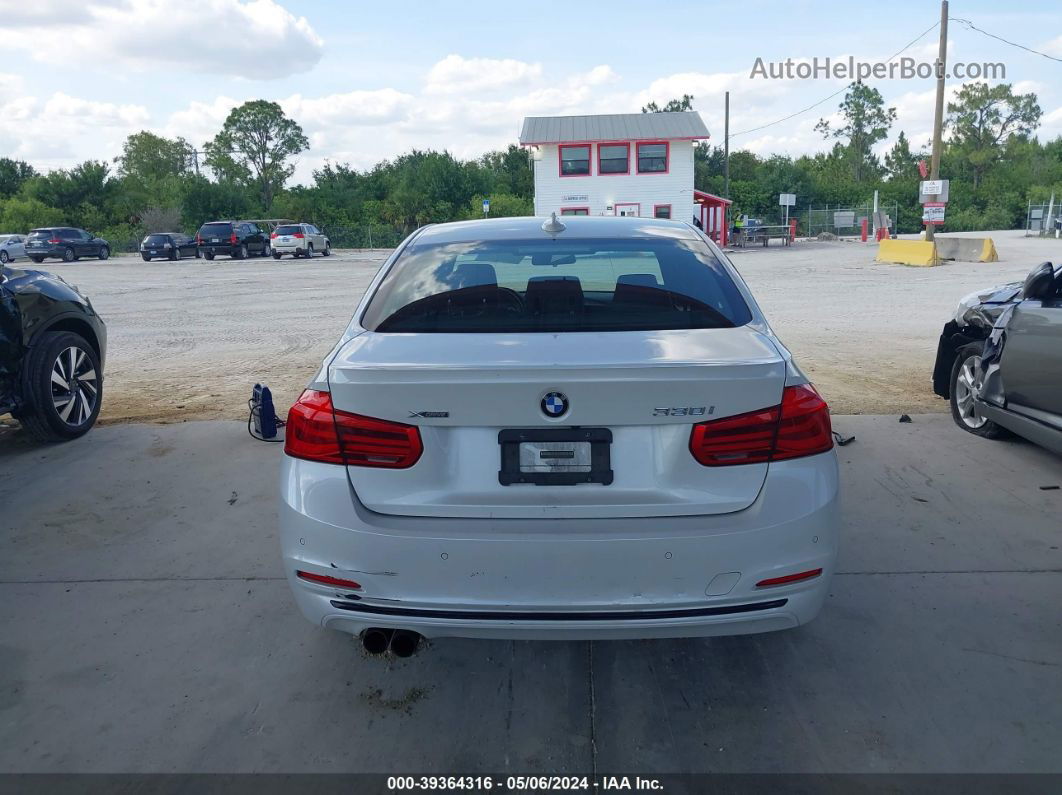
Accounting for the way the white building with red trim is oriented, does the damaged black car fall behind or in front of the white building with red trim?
in front

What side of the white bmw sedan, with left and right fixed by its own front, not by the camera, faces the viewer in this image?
back

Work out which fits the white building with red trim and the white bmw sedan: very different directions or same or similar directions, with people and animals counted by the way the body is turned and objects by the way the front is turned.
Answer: very different directions

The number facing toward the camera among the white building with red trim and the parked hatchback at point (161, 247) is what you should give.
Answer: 1

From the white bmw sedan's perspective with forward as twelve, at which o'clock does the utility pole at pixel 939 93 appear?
The utility pole is roughly at 1 o'clock from the white bmw sedan.

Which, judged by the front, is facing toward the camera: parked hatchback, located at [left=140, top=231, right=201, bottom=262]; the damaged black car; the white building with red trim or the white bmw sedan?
the white building with red trim

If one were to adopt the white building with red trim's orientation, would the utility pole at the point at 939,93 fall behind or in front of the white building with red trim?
in front

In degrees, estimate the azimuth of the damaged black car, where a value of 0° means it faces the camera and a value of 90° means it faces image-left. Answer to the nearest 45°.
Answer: approximately 225°

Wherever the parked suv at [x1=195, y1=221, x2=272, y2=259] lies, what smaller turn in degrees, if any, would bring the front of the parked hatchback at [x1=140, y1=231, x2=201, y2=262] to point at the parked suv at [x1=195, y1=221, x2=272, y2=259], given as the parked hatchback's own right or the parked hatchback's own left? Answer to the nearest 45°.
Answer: approximately 45° to the parked hatchback's own right

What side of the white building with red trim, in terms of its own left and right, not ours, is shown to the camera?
front

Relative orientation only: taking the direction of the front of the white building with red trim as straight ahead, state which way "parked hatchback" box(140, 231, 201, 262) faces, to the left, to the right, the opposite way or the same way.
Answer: the opposite way

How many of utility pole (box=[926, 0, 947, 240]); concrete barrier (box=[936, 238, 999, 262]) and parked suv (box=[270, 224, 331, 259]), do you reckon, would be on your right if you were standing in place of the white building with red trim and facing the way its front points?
1
